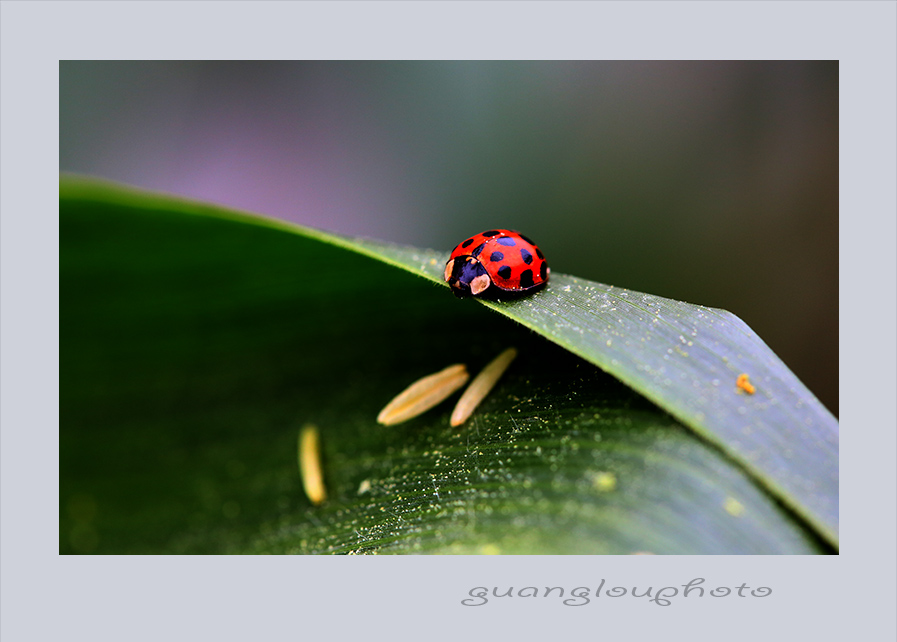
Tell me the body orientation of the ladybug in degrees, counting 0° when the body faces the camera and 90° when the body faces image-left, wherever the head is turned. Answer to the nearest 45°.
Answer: approximately 45°
